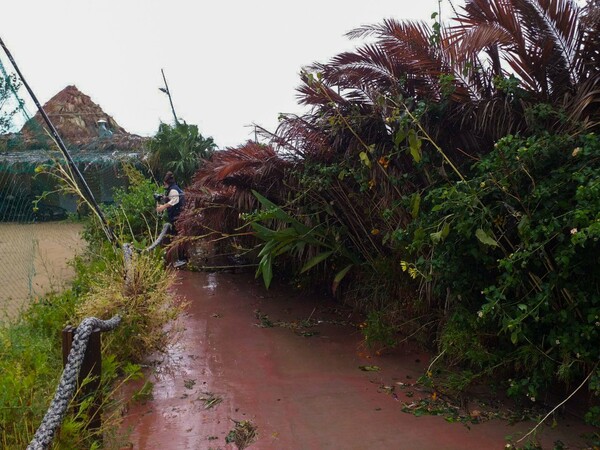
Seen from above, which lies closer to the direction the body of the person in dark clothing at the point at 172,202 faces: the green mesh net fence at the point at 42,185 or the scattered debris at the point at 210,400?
the green mesh net fence

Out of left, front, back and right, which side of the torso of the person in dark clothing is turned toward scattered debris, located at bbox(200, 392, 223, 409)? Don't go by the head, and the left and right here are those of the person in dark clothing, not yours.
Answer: left

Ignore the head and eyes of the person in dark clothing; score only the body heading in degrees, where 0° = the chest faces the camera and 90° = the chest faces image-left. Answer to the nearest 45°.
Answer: approximately 90°

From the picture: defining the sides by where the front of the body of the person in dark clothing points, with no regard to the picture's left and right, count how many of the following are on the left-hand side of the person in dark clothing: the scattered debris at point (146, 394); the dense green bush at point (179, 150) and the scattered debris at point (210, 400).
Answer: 2

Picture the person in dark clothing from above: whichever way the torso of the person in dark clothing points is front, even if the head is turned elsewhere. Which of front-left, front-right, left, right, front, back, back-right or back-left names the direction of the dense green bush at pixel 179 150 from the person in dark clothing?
right

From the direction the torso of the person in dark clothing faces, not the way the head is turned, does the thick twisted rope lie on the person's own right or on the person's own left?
on the person's own left
